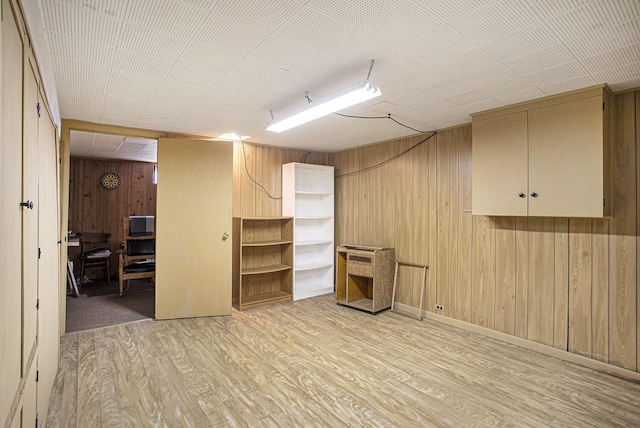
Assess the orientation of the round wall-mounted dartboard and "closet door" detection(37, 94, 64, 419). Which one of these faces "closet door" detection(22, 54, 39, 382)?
the round wall-mounted dartboard

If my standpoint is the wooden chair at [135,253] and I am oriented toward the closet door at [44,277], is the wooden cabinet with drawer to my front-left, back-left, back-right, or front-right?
front-left

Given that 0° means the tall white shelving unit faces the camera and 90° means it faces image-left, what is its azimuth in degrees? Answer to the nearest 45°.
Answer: approximately 315°

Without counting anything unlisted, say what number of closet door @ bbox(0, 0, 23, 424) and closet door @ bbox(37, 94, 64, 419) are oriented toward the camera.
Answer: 0

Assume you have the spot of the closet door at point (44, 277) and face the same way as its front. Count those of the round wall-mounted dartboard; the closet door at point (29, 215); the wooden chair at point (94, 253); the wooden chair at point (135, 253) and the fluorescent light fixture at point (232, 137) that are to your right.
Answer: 1

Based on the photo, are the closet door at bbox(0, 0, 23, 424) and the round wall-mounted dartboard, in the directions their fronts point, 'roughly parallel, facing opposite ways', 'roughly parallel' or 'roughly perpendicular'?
roughly perpendicular

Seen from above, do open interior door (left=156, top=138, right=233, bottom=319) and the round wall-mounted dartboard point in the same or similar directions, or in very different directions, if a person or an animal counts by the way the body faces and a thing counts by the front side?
same or similar directions

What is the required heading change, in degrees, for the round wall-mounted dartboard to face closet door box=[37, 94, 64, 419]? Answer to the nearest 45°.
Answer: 0° — it already faces it

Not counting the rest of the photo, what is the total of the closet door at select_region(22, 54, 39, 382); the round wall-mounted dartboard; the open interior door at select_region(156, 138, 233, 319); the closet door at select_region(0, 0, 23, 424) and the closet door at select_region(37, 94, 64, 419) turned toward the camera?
2

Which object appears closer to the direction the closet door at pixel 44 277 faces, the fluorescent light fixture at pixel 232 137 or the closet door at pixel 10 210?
the fluorescent light fixture

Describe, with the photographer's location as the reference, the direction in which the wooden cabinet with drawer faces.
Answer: facing the viewer and to the left of the viewer

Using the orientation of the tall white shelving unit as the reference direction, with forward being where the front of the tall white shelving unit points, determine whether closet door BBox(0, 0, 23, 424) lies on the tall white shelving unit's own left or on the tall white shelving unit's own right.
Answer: on the tall white shelving unit's own right

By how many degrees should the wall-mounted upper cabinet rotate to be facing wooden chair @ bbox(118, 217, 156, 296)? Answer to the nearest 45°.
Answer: approximately 45° to its right

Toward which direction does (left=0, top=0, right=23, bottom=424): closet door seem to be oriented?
to the viewer's right

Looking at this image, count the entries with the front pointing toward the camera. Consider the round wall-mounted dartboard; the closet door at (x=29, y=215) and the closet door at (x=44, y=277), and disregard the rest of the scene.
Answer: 1

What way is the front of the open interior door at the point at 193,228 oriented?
toward the camera

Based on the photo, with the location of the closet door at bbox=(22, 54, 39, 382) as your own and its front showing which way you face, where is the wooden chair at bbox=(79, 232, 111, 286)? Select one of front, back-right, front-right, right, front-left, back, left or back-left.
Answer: left

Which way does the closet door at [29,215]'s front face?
to the viewer's right
